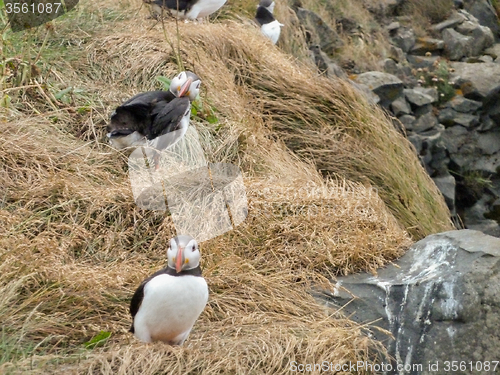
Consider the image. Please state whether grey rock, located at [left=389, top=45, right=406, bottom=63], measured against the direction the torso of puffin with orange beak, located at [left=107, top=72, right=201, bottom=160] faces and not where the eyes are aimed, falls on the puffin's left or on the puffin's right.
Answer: on the puffin's left

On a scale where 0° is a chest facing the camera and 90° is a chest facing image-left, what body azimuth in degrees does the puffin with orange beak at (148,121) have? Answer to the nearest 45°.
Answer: approximately 270°
